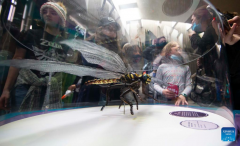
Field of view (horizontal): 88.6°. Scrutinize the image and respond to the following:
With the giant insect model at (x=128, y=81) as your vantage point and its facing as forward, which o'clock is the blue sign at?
The blue sign is roughly at 2 o'clock from the giant insect model.

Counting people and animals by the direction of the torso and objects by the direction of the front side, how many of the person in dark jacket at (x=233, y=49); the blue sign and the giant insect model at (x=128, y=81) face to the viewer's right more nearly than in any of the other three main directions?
1

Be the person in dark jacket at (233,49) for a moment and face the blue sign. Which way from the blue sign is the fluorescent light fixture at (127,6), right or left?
right

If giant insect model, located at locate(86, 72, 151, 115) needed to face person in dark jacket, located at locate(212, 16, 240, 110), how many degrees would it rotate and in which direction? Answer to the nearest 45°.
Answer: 0° — it already faces them

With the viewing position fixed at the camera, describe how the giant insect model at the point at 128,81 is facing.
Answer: facing to the right of the viewer

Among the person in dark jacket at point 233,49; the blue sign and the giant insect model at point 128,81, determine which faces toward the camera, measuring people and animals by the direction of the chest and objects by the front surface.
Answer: the blue sign

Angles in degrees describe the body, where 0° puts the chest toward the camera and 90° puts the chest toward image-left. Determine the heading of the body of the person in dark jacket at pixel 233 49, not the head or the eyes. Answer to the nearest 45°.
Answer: approximately 90°

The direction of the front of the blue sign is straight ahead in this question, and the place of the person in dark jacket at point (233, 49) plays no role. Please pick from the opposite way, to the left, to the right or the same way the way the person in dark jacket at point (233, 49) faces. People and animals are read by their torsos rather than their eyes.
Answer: to the right

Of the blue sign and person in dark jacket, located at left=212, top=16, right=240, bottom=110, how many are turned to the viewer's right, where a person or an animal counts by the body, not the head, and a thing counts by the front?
0

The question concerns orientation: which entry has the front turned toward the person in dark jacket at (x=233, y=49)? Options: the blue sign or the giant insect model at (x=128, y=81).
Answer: the giant insect model

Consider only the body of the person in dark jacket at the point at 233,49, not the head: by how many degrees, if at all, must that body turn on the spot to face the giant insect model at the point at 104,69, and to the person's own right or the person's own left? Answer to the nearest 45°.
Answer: approximately 45° to the person's own left

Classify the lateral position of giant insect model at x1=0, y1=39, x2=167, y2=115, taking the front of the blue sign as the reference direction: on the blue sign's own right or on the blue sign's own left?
on the blue sign's own right
